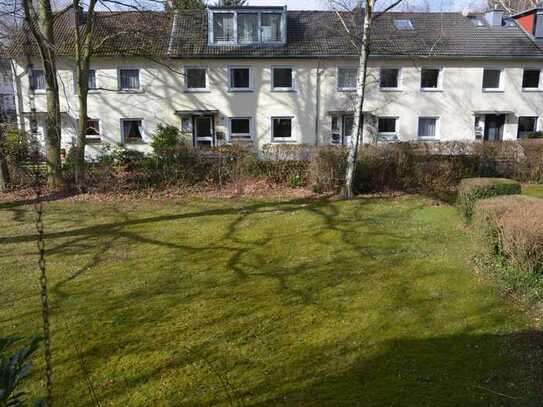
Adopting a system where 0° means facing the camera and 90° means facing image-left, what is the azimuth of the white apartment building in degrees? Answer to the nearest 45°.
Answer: approximately 0°

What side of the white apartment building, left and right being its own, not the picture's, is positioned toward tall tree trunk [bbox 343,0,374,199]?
front

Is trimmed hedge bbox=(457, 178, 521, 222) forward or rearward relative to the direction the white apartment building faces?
forward

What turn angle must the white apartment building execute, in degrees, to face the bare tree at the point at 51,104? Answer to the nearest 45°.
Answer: approximately 45° to its right
